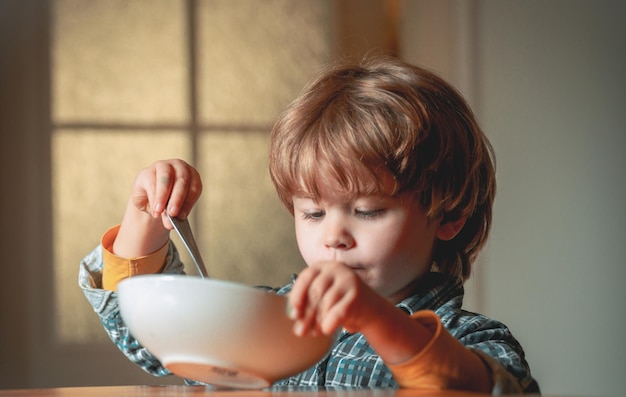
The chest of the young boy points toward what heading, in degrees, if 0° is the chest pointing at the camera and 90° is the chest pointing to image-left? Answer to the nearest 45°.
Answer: approximately 45°

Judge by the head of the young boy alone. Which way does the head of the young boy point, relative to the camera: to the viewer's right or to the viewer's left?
to the viewer's left

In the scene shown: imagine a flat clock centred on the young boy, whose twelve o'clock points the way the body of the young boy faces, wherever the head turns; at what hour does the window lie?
The window is roughly at 4 o'clock from the young boy.
